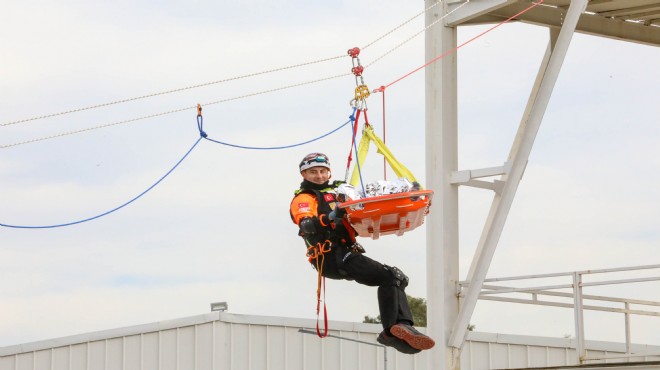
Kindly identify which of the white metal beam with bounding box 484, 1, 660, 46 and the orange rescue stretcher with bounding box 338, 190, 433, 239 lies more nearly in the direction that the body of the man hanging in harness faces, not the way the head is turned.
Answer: the orange rescue stretcher

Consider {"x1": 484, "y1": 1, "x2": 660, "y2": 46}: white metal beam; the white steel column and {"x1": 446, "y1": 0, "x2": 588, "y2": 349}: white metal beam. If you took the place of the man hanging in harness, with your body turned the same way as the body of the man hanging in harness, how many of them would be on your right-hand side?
0

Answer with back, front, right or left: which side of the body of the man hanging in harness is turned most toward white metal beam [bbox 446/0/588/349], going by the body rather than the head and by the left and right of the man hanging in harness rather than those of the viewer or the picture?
left

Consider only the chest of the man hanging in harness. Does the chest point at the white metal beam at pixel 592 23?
no

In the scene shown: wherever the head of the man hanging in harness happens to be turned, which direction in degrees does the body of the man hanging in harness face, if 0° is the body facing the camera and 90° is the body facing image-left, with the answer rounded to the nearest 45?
approximately 315°
